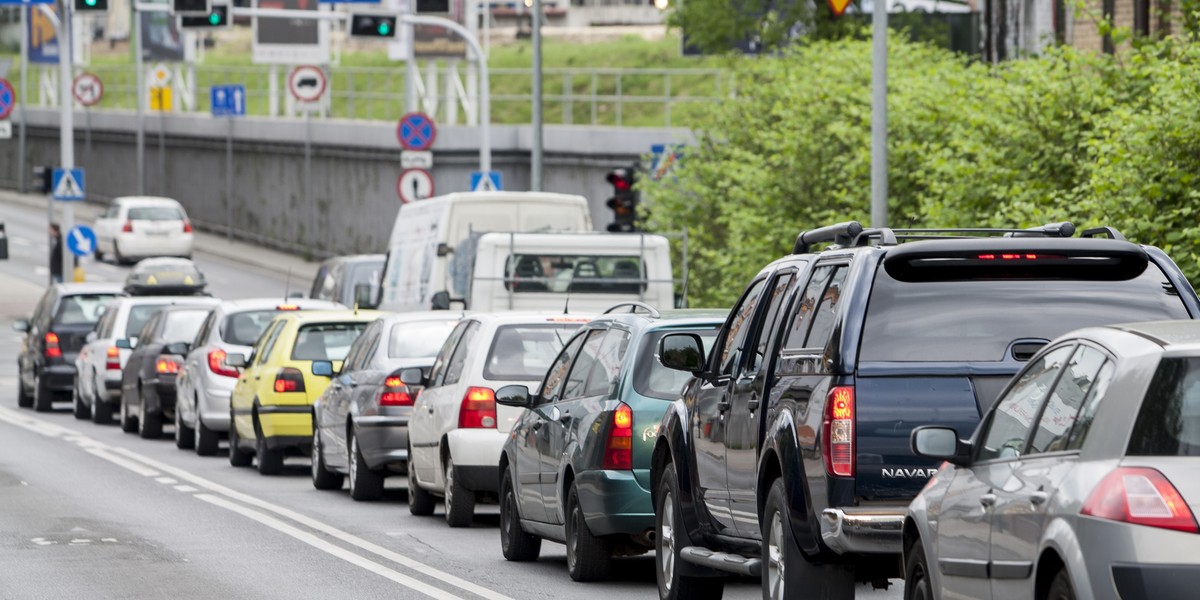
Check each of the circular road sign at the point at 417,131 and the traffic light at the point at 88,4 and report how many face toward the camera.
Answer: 2

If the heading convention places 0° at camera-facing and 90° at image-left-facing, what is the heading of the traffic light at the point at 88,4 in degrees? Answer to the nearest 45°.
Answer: approximately 0°

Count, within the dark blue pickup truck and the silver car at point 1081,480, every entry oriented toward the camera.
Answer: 0

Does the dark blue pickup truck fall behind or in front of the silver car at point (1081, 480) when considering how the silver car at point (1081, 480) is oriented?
in front

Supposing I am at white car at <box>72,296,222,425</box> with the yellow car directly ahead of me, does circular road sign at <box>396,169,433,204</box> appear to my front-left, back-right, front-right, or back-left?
back-left

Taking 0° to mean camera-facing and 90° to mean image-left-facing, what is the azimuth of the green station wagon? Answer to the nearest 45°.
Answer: approximately 135°

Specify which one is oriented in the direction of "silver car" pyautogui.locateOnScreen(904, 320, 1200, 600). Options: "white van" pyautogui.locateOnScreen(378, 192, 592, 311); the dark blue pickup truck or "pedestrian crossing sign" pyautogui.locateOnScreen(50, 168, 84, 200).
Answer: the pedestrian crossing sign

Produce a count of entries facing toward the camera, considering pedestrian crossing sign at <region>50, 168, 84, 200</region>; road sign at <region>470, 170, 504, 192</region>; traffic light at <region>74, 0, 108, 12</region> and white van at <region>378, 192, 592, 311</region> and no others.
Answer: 3

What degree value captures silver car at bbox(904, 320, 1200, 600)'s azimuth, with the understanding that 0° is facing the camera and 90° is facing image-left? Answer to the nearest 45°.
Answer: approximately 135°

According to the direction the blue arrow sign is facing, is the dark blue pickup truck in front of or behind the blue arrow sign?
in front

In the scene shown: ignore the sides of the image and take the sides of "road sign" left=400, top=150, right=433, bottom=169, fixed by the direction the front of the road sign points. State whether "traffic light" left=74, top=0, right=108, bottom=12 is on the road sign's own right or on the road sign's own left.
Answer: on the road sign's own right

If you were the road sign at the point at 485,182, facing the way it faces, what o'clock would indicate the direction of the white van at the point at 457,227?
The white van is roughly at 12 o'clock from the road sign.
